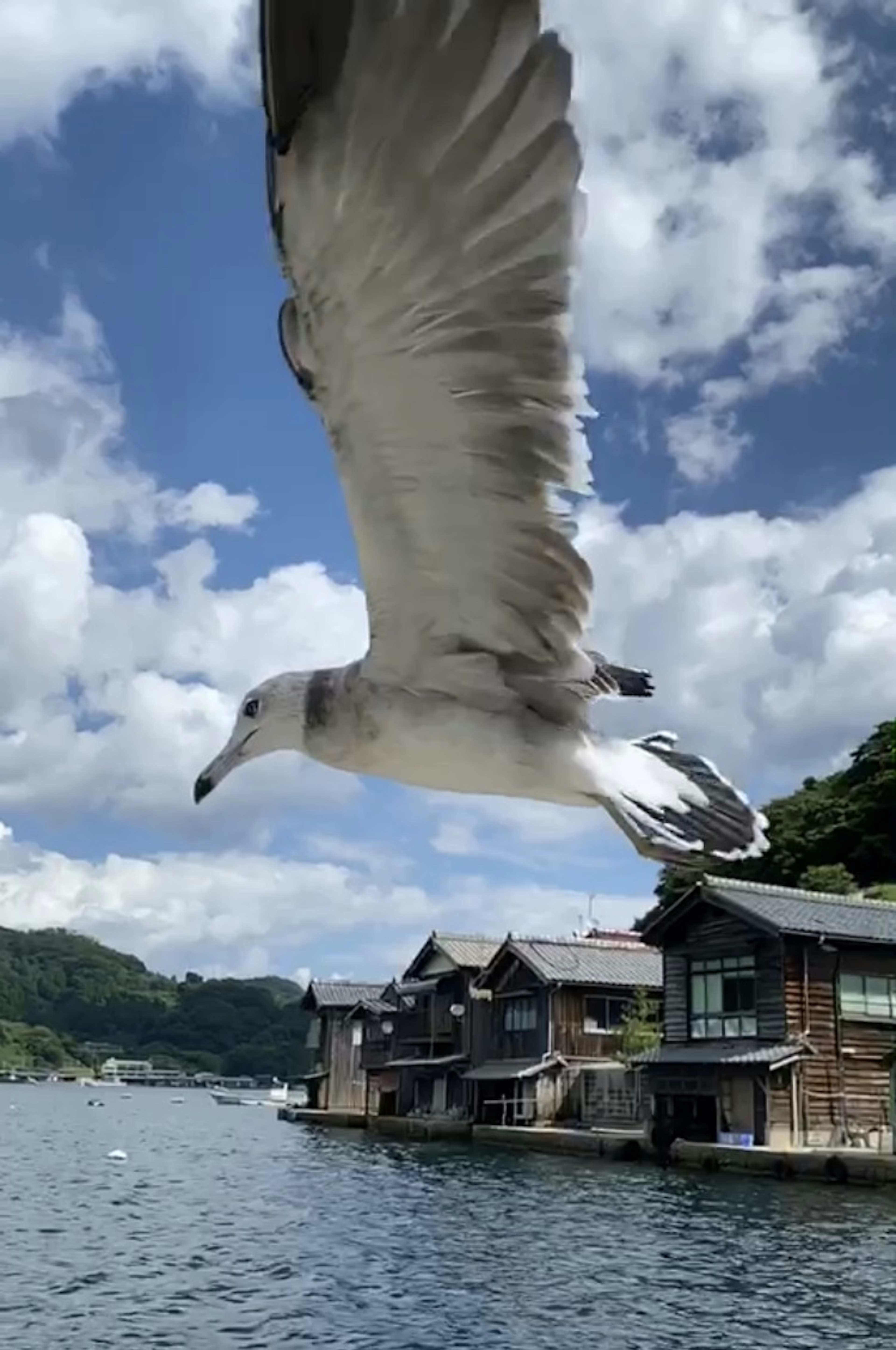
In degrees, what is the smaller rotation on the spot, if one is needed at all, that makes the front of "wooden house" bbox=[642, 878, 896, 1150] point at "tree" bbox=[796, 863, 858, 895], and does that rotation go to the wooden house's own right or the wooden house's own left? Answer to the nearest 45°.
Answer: approximately 135° to the wooden house's own right

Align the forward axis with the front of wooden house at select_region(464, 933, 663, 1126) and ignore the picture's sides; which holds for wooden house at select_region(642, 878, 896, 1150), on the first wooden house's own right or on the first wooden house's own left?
on the first wooden house's own left

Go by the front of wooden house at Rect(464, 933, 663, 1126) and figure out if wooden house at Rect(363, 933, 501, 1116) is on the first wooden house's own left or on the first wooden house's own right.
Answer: on the first wooden house's own right

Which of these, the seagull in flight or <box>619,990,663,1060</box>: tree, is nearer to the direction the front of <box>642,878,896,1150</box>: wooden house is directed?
the seagull in flight

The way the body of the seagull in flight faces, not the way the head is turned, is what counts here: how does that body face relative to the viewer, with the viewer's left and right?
facing to the left of the viewer

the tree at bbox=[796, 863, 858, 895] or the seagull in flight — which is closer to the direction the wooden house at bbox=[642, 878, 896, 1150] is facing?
the seagull in flight

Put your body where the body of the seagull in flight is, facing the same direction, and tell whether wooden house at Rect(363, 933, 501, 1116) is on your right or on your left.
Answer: on your right

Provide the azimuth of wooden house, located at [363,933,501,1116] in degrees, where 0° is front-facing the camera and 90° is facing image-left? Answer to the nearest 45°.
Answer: approximately 45°

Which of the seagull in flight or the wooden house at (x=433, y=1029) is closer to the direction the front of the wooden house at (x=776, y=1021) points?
the seagull in flight

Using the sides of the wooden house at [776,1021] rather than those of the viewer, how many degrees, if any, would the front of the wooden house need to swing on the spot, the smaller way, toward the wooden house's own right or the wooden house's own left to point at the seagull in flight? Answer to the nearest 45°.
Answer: approximately 45° to the wooden house's own left
